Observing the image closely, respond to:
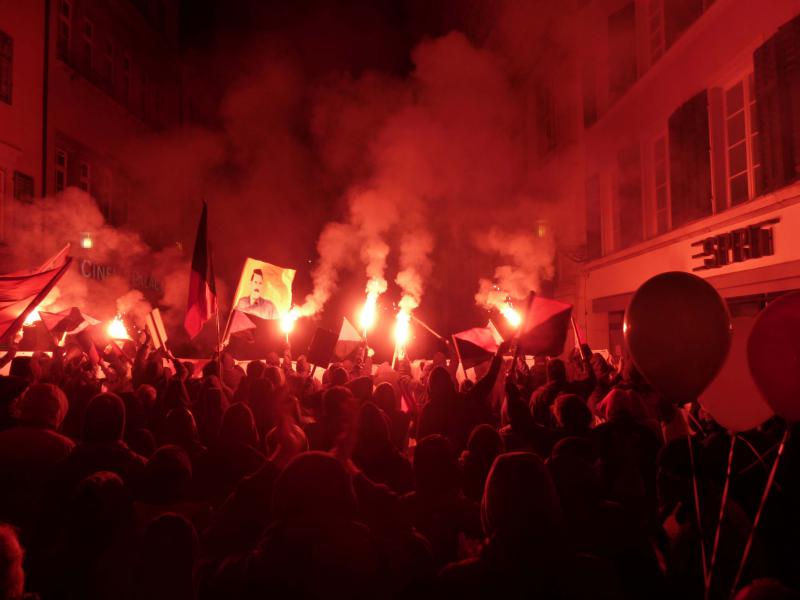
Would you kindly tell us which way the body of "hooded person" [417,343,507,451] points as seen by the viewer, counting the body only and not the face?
away from the camera

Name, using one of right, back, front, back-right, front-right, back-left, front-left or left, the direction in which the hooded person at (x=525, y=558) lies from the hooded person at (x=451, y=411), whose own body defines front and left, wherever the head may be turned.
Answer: back

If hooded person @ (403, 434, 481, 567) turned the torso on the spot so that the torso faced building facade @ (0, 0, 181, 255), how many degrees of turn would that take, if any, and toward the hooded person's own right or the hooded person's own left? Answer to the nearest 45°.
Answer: approximately 45° to the hooded person's own left

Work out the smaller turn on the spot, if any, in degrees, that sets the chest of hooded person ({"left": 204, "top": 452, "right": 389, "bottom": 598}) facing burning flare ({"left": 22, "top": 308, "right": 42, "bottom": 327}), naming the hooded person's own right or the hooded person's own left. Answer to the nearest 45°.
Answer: approximately 45° to the hooded person's own left

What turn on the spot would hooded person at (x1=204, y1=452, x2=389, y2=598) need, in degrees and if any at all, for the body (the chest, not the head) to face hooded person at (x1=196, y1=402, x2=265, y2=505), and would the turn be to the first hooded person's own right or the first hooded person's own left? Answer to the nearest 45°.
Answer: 0° — they already face them

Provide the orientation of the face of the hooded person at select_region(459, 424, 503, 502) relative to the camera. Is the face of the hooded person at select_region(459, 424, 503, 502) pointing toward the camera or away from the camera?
away from the camera

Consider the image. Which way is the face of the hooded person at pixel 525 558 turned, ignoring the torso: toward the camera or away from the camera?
away from the camera

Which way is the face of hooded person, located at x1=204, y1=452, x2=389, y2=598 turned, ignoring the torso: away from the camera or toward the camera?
away from the camera

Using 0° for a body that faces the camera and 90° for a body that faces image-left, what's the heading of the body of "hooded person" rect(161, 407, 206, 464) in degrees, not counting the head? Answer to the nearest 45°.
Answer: approximately 180°

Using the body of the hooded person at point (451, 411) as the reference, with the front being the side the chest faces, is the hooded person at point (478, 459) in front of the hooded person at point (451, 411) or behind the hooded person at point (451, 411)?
behind

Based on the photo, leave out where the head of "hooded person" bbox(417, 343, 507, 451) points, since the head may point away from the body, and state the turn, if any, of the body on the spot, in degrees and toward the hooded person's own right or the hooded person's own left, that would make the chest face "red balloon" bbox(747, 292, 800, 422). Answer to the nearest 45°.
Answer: approximately 135° to the hooded person's own right

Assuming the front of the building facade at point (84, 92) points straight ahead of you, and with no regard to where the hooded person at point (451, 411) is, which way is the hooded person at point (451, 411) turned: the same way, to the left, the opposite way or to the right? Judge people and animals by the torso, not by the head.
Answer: to the left

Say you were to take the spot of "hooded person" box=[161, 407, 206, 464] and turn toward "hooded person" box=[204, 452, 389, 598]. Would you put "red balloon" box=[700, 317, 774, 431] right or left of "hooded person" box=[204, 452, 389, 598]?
left

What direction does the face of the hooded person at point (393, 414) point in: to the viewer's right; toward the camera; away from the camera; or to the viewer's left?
away from the camera

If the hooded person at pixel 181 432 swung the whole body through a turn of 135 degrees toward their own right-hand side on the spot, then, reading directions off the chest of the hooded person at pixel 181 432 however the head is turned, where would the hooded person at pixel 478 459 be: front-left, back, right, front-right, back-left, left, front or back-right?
front

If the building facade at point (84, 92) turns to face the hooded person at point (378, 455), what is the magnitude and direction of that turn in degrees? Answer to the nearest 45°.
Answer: approximately 45° to its right

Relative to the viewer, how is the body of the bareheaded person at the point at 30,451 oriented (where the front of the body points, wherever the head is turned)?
away from the camera

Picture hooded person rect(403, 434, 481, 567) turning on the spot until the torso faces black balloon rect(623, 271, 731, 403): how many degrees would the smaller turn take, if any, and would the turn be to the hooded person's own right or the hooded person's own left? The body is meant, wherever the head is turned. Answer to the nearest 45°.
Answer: approximately 90° to the hooded person's own right

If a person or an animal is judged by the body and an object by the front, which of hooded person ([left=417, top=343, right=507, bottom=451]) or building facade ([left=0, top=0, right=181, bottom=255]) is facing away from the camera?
the hooded person
